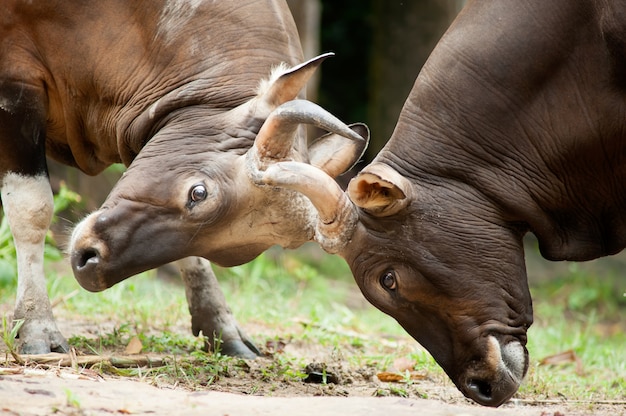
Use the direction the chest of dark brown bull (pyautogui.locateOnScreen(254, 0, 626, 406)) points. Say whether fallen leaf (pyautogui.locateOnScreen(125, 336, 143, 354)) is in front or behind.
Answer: in front

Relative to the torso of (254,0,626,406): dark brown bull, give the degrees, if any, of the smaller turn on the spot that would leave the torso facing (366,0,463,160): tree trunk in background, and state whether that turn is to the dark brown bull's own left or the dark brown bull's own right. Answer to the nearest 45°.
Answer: approximately 90° to the dark brown bull's own right

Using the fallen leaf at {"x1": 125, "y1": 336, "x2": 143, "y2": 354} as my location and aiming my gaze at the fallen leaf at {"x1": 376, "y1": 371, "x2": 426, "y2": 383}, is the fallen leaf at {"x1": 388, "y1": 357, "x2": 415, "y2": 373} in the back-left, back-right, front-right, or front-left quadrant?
front-left

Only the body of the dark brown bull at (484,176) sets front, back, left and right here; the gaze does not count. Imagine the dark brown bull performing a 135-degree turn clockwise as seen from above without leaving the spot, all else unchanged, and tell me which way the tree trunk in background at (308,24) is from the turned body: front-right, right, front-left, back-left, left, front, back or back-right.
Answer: front-left

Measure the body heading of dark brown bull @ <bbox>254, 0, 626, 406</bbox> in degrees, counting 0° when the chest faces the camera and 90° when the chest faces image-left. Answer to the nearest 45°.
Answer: approximately 90°

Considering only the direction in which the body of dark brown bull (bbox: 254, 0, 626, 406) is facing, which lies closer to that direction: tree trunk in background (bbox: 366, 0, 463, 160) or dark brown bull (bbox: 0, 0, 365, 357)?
the dark brown bull
